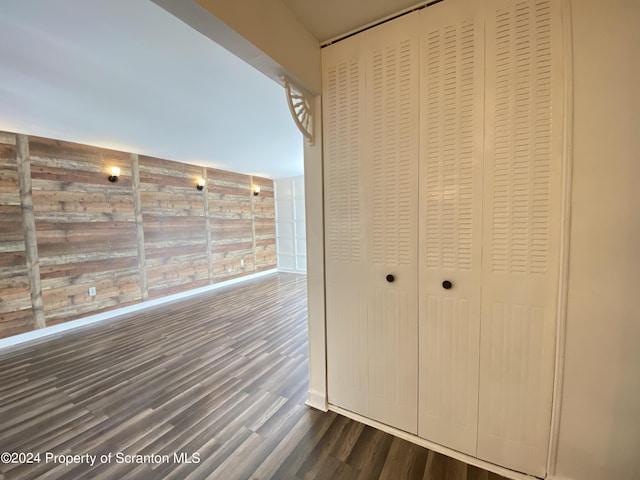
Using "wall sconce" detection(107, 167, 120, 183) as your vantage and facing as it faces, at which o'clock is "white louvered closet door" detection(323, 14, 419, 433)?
The white louvered closet door is roughly at 1 o'clock from the wall sconce.

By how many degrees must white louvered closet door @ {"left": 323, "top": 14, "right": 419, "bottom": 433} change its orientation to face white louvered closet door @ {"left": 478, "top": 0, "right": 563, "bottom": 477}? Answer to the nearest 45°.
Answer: approximately 135° to its left

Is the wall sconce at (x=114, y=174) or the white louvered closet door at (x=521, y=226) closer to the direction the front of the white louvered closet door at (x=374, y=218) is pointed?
the wall sconce

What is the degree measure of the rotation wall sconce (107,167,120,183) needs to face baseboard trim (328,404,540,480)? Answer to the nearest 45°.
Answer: approximately 45° to its right

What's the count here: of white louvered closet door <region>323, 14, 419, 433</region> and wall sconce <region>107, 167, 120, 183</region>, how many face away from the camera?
0

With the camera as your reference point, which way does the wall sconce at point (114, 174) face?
facing the viewer and to the right of the viewer

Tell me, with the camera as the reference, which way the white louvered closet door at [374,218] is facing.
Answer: facing the viewer and to the left of the viewer

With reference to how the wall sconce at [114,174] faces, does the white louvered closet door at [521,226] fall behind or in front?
in front

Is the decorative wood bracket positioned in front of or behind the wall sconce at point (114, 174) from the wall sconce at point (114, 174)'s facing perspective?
in front
